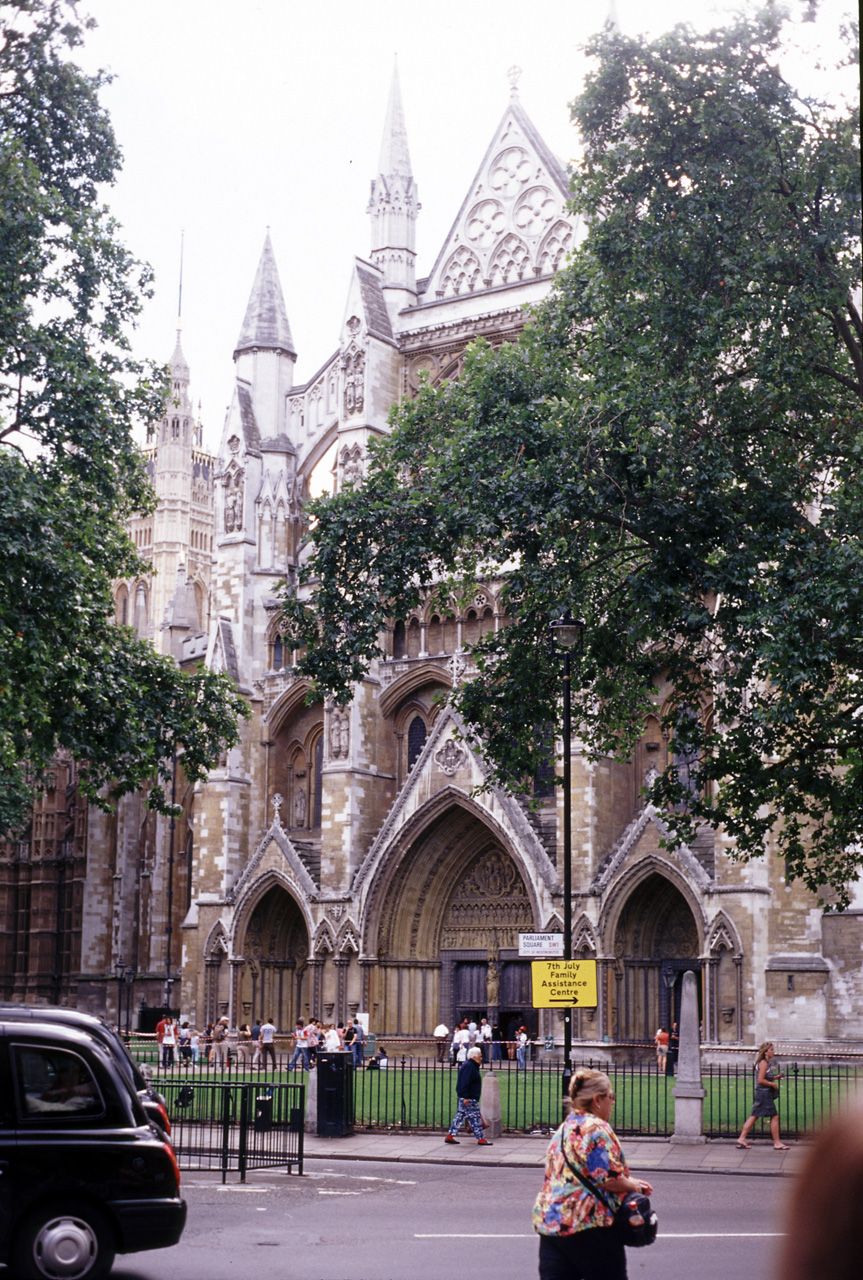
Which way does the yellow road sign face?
toward the camera

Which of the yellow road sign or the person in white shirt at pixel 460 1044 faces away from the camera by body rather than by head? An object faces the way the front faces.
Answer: the person in white shirt

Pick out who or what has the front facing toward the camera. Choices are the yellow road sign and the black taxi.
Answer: the yellow road sign

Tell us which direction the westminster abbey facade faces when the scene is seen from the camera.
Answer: facing the viewer and to the left of the viewer

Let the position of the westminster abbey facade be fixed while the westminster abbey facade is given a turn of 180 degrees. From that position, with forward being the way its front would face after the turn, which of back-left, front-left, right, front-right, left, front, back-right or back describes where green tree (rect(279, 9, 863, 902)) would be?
back-right

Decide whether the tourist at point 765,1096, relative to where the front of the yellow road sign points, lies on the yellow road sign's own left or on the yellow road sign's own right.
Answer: on the yellow road sign's own left

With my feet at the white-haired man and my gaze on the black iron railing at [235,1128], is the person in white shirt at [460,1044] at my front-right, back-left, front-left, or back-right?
back-right

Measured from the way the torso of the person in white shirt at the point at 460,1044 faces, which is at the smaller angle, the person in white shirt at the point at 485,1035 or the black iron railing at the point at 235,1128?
the person in white shirt

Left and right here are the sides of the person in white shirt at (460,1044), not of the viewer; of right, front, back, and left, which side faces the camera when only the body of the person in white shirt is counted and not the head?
back
